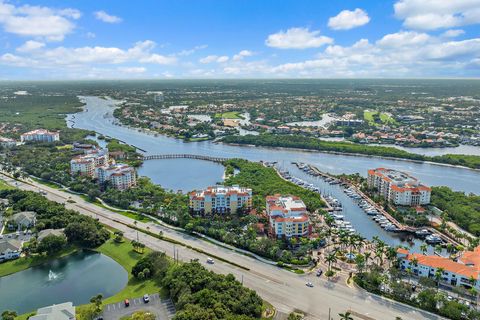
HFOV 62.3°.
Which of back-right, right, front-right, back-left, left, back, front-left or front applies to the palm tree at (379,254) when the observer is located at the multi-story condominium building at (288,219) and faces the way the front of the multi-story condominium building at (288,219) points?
front-left

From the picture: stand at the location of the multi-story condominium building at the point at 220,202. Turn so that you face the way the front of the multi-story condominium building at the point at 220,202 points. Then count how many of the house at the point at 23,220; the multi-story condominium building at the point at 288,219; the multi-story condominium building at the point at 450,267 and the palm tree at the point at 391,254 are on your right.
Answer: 1

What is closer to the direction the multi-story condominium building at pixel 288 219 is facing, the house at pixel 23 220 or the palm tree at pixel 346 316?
the palm tree

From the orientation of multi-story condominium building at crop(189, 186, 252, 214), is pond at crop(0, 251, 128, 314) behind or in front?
in front

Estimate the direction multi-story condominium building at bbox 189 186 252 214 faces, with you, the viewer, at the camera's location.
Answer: facing the viewer

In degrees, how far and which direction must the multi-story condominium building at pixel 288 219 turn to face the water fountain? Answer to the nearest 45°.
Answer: approximately 45° to its right

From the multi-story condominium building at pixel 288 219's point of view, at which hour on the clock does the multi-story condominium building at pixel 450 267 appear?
the multi-story condominium building at pixel 450 267 is roughly at 10 o'clock from the multi-story condominium building at pixel 288 219.

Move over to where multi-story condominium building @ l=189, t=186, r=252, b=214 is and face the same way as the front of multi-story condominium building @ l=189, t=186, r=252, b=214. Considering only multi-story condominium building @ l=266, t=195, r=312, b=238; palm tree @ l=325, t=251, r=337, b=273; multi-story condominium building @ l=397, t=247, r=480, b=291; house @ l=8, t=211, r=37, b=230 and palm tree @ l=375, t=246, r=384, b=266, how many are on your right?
1

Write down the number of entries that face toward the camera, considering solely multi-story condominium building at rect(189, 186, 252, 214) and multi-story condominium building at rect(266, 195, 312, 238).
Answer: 2
